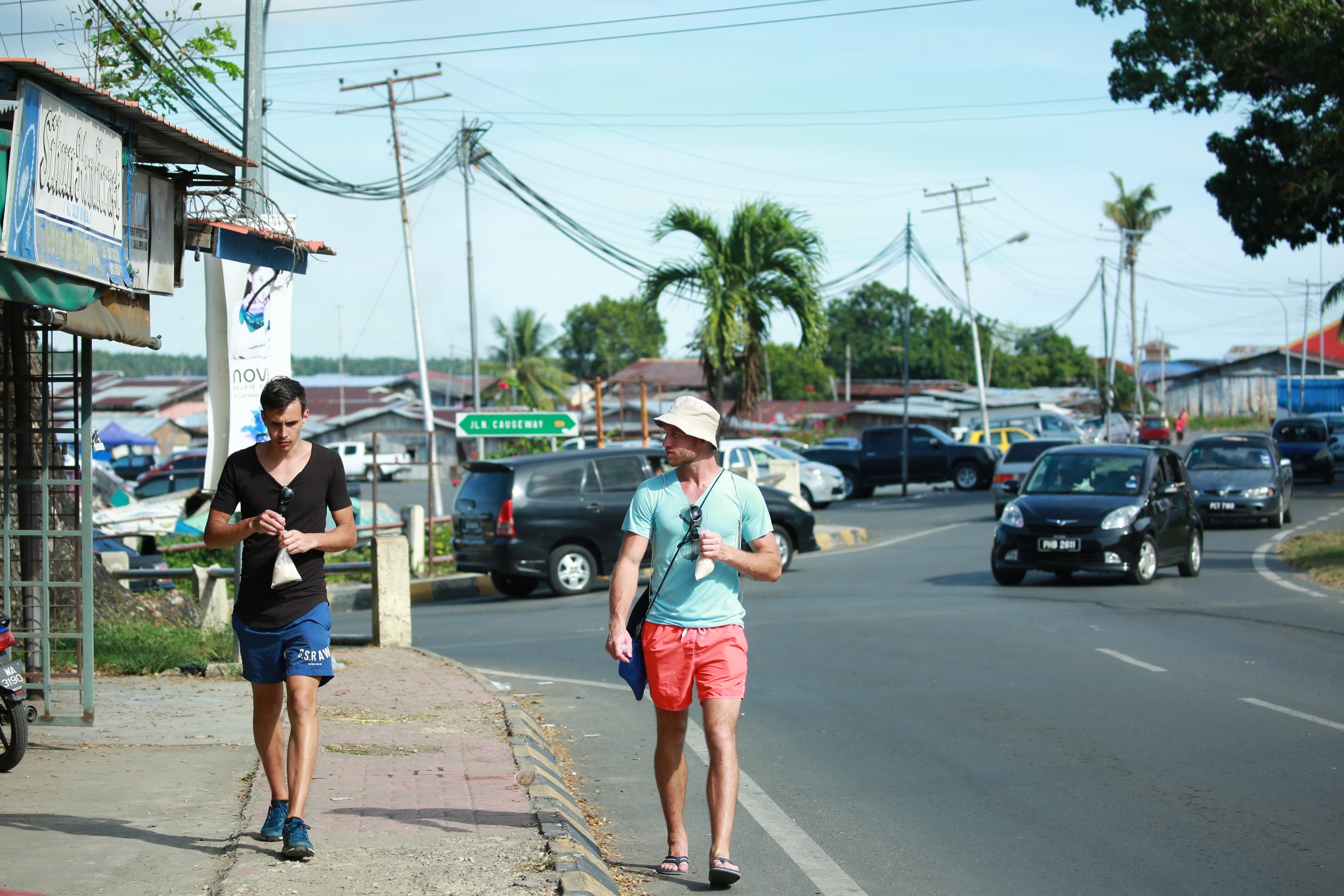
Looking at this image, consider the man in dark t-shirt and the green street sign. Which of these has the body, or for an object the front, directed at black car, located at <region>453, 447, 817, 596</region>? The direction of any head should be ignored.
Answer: the green street sign

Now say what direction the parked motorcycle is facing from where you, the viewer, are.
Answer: facing away from the viewer and to the left of the viewer

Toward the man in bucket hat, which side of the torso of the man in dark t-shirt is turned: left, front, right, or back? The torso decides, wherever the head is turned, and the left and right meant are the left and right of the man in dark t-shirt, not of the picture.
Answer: left

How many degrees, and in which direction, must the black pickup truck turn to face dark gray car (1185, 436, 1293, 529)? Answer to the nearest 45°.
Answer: approximately 45° to its right

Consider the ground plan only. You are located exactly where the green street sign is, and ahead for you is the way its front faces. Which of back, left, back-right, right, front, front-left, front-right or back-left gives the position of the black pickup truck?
back-left

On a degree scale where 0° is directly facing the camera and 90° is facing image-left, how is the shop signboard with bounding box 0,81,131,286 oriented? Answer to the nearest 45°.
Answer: approximately 315°

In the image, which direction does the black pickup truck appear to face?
to the viewer's right

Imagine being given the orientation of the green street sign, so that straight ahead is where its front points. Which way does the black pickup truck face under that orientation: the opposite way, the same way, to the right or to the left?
to the left
